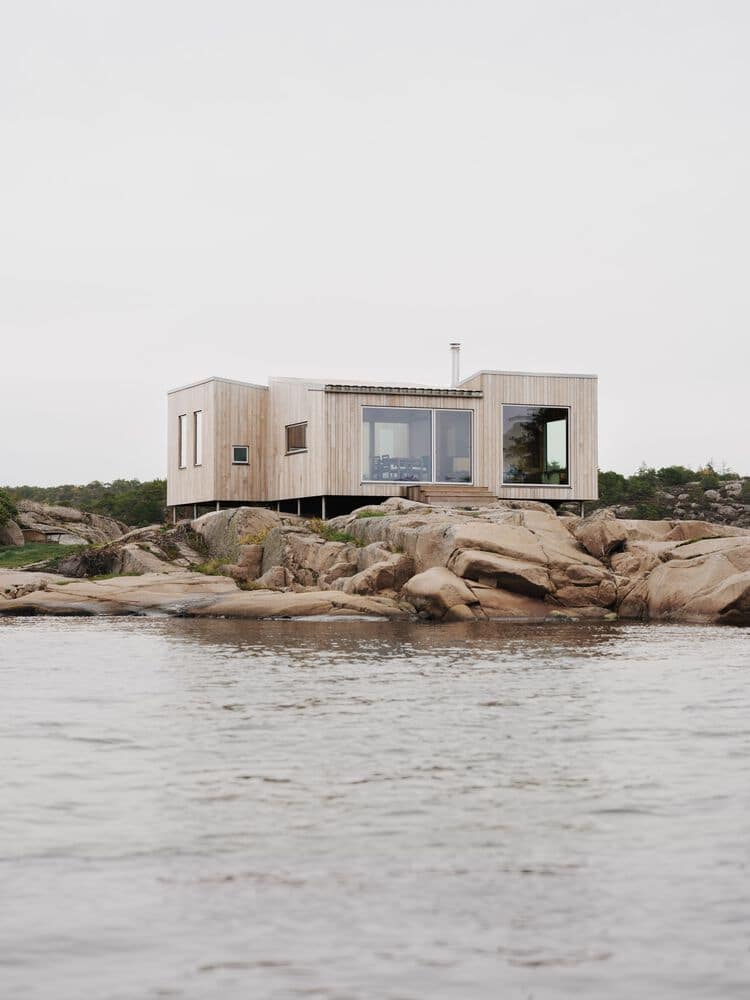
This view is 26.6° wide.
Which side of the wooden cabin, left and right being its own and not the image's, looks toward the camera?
front

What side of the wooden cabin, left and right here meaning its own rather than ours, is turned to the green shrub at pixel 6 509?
right

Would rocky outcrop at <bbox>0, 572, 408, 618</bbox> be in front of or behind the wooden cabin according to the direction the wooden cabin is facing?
in front

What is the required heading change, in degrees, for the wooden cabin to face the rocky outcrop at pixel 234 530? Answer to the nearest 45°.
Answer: approximately 45° to its right

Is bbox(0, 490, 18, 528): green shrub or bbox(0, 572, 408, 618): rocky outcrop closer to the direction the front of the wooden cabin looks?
the rocky outcrop
